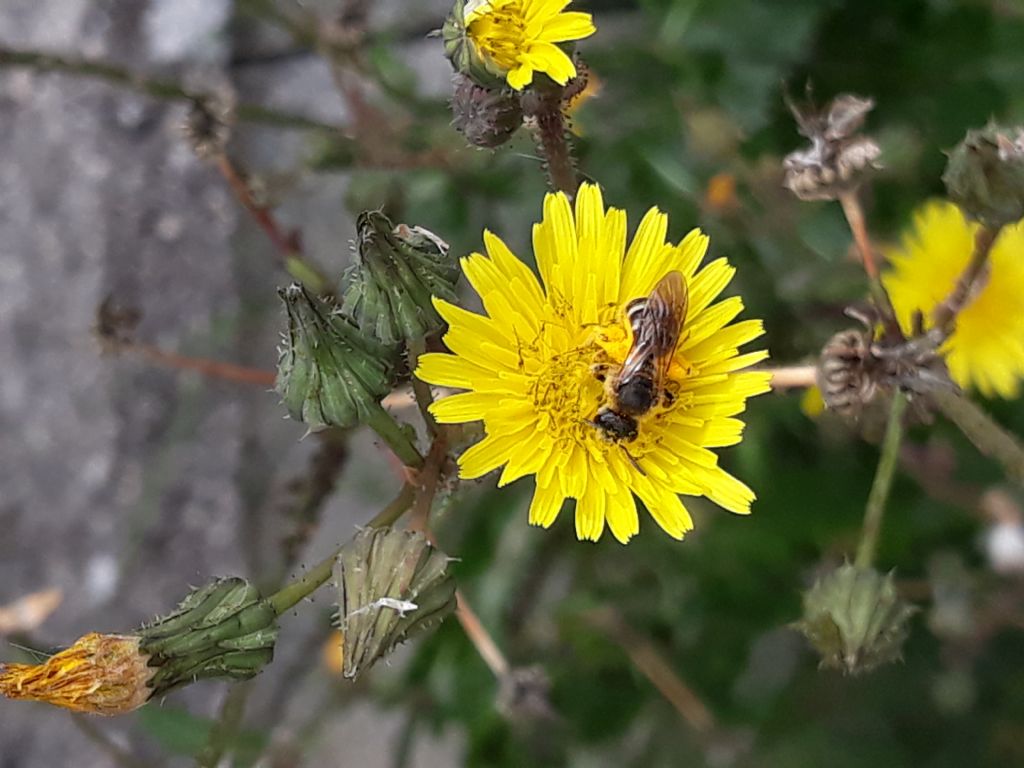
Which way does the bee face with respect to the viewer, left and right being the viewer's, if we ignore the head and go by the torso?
facing the viewer and to the left of the viewer
